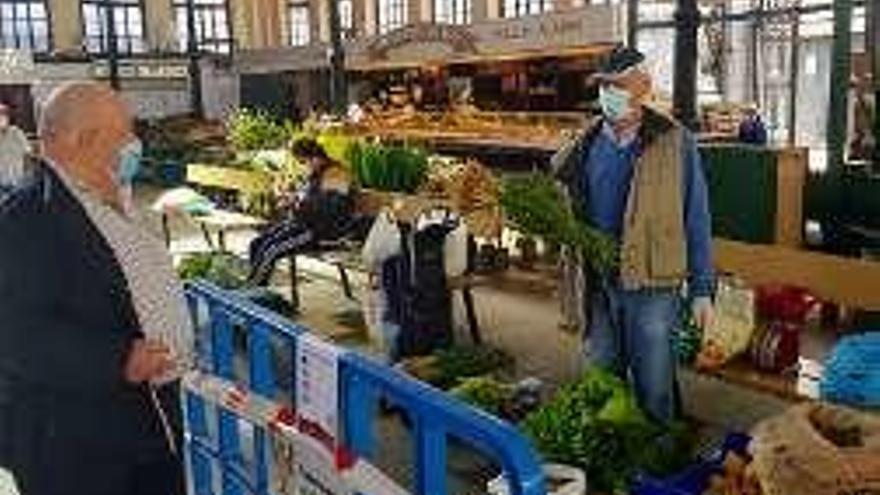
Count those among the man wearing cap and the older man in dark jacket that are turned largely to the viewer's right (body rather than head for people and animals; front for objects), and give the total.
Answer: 1

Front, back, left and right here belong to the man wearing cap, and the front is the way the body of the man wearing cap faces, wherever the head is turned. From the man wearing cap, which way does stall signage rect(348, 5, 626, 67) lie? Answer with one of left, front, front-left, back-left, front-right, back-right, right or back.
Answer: back-right

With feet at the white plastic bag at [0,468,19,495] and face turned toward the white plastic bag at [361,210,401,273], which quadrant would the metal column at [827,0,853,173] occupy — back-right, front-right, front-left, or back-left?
front-right

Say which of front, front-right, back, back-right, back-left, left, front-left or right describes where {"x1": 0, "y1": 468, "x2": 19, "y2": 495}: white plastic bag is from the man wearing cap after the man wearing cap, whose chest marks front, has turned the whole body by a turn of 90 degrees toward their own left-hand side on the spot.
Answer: back-right

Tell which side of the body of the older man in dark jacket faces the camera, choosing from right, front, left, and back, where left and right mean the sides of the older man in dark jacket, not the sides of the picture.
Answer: right

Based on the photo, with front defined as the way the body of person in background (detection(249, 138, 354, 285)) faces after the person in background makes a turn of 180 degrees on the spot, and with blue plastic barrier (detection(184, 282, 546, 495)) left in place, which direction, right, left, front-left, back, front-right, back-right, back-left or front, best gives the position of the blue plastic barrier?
right

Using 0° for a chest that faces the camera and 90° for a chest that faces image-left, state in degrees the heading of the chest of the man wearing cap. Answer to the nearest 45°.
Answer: approximately 45°

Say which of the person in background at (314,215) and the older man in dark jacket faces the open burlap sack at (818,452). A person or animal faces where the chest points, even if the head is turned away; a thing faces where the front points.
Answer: the older man in dark jacket

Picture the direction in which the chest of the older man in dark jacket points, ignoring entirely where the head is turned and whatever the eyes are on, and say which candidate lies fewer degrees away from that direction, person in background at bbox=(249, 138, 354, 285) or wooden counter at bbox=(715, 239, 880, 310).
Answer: the wooden counter

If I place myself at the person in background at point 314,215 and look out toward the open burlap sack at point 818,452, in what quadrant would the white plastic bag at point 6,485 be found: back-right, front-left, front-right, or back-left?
front-right

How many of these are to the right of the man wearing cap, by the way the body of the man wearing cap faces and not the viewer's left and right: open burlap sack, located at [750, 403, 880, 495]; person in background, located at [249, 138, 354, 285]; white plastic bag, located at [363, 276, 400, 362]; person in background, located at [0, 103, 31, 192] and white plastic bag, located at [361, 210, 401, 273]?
4

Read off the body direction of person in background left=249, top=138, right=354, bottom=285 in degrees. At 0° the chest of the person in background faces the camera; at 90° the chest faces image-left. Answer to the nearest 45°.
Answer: approximately 90°

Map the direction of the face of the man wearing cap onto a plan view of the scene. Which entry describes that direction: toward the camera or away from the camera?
toward the camera

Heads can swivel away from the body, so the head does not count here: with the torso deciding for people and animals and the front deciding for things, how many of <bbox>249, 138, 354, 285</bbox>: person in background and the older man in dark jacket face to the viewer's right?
1
